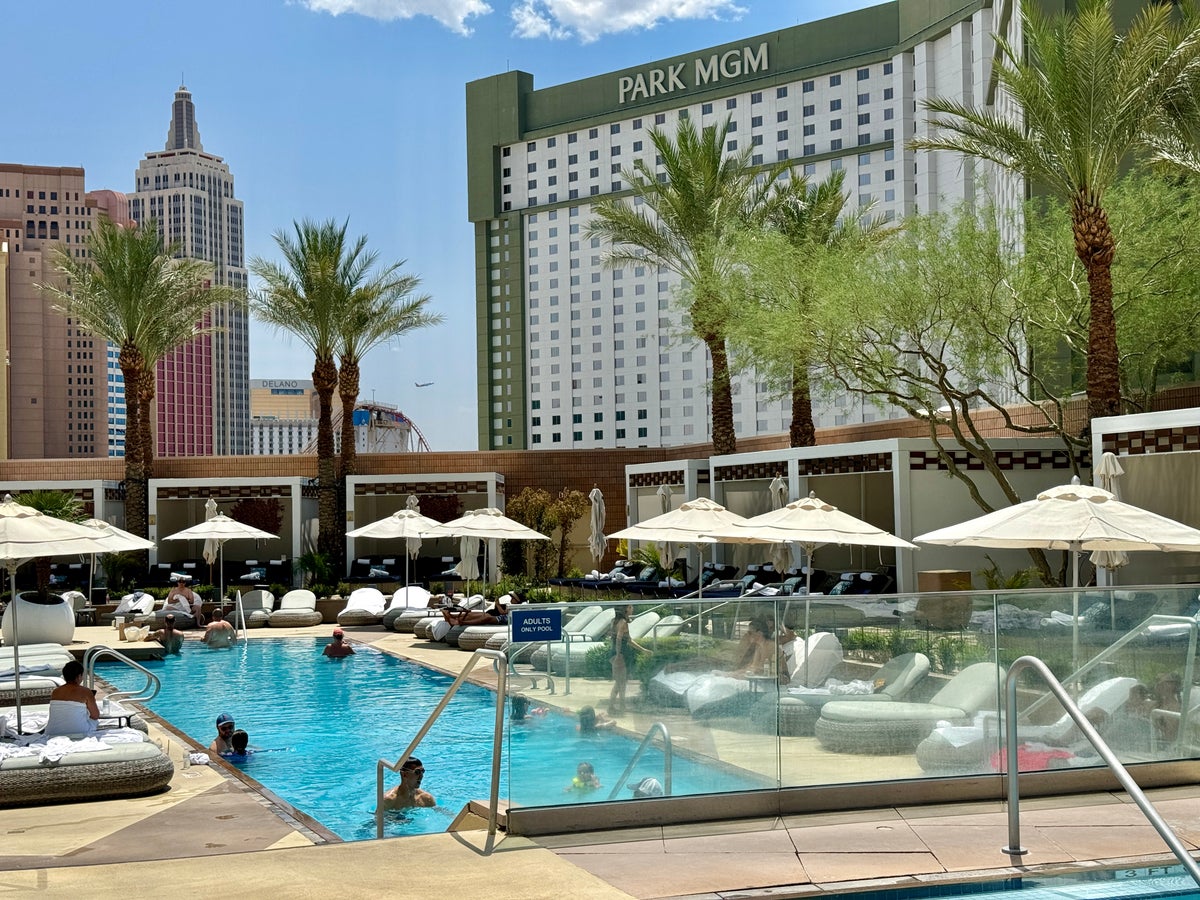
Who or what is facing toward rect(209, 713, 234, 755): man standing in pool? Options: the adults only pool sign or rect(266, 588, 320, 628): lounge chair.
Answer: the lounge chair

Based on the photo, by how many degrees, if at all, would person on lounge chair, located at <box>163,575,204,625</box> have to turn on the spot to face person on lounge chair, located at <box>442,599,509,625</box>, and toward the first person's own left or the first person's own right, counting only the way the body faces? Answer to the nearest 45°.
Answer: approximately 45° to the first person's own left

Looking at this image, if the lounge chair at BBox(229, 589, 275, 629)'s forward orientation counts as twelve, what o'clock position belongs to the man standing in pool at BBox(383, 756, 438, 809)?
The man standing in pool is roughly at 12 o'clock from the lounge chair.

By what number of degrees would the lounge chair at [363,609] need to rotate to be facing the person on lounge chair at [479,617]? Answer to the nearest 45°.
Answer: approximately 45° to its left

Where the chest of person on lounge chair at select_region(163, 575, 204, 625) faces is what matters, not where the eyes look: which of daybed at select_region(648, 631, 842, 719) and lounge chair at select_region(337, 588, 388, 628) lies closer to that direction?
the daybed

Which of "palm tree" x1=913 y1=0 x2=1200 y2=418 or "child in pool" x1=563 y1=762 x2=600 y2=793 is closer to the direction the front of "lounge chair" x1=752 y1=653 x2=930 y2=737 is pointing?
the child in pool

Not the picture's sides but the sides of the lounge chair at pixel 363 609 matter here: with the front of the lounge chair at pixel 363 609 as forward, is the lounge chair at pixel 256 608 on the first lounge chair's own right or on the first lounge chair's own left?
on the first lounge chair's own right

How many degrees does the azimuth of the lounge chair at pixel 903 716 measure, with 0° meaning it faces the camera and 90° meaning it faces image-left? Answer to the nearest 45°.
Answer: approximately 90°

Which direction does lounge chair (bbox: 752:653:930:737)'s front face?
to the viewer's left

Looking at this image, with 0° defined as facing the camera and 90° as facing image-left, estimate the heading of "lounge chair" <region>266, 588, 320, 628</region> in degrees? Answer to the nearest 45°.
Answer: approximately 0°

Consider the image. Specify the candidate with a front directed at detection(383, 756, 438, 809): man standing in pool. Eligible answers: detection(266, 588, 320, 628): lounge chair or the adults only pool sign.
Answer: the lounge chair

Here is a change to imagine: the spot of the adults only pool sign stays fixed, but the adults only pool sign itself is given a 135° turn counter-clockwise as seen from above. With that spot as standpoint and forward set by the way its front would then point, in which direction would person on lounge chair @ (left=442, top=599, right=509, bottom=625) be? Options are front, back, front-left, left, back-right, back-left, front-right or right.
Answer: front-left
